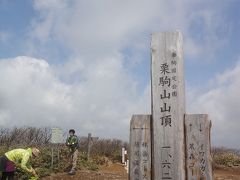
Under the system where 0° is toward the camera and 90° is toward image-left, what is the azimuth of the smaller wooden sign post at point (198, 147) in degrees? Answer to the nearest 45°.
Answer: approximately 0°

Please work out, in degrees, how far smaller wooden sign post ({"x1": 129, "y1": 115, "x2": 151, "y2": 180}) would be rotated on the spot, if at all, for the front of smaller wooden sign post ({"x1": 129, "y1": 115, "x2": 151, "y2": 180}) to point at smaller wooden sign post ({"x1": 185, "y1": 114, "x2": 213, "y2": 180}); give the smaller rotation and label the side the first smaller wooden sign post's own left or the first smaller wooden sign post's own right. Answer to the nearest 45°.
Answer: approximately 90° to the first smaller wooden sign post's own left

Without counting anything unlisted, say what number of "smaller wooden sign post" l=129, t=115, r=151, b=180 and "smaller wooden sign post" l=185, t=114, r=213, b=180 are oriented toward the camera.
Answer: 2

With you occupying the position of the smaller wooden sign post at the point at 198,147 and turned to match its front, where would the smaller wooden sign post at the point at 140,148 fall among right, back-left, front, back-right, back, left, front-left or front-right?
right

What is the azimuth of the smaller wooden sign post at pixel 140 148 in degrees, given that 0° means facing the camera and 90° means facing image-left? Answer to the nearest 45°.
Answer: approximately 0°
